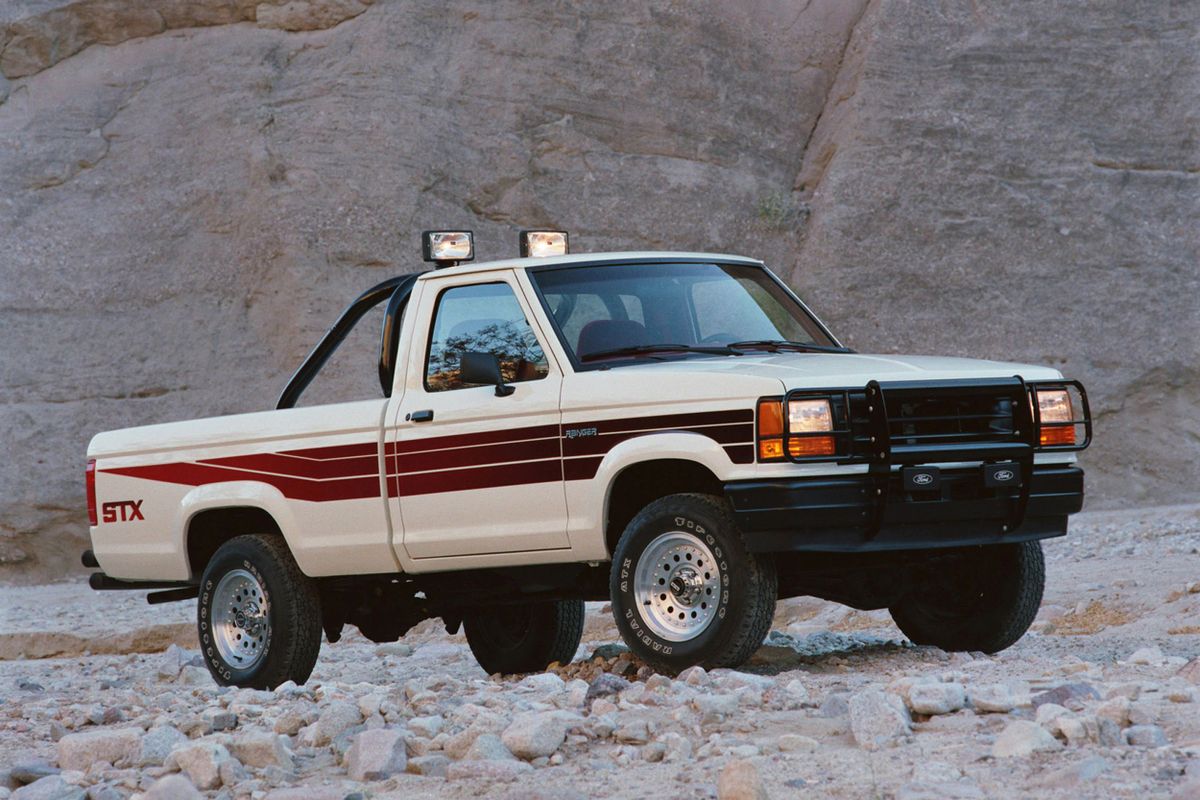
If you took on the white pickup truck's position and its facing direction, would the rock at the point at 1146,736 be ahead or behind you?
ahead

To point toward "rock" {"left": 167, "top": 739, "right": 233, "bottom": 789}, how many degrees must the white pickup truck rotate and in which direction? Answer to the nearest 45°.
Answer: approximately 90° to its right

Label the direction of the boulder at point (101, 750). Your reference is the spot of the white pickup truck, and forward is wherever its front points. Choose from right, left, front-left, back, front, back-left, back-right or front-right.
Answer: right

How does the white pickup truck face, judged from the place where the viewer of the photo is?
facing the viewer and to the right of the viewer

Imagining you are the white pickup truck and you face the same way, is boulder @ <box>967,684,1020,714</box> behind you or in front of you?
in front

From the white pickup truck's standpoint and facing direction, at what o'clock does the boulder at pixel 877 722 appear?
The boulder is roughly at 1 o'clock from the white pickup truck.

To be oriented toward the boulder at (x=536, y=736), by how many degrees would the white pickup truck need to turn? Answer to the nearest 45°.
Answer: approximately 45° to its right

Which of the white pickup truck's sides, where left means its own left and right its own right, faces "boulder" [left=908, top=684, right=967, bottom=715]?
front
